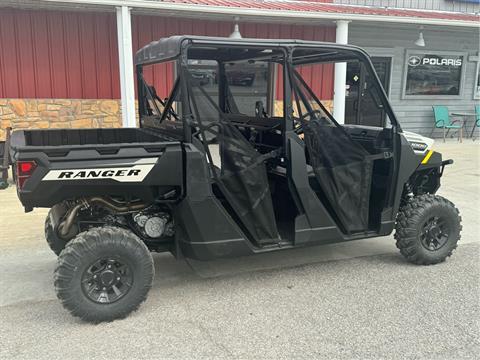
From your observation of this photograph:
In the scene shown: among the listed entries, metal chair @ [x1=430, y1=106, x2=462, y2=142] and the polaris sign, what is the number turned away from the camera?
0

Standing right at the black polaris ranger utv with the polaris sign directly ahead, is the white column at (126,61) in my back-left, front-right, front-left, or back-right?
front-left

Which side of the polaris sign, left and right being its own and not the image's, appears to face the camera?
front

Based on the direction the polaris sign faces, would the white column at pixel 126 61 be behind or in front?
in front

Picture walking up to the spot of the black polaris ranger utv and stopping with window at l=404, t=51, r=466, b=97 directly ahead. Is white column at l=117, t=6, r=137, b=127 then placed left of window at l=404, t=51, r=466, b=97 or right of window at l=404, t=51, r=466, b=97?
left

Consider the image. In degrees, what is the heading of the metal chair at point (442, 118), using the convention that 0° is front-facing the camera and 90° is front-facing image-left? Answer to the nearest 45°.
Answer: approximately 315°

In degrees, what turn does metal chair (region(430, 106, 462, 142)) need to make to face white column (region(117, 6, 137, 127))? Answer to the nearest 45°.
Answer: approximately 90° to its right
